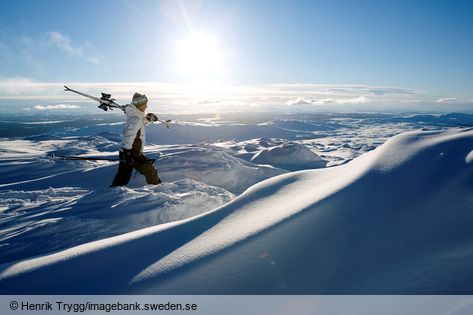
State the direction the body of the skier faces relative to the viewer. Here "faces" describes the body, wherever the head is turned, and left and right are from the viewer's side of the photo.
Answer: facing to the right of the viewer

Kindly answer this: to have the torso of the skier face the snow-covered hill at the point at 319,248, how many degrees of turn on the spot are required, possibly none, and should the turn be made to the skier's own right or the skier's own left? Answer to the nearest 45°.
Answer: approximately 90° to the skier's own right
